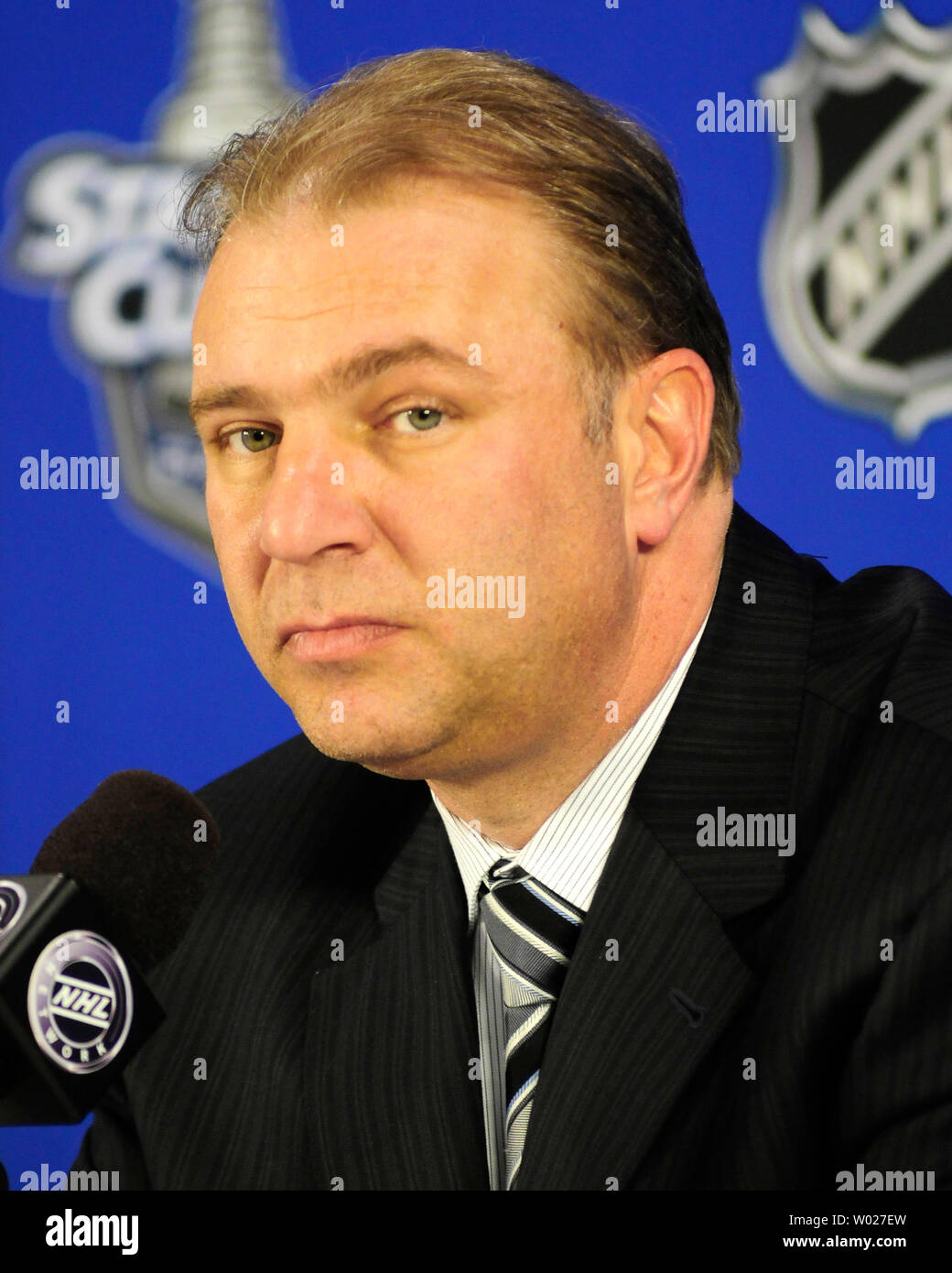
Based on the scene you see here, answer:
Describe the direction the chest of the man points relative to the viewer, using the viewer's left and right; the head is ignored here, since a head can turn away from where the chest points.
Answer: facing the viewer and to the left of the viewer

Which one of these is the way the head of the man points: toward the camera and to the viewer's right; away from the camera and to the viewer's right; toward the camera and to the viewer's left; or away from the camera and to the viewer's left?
toward the camera and to the viewer's left
